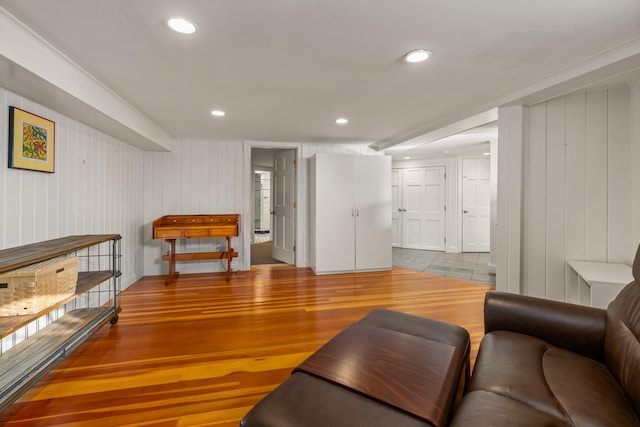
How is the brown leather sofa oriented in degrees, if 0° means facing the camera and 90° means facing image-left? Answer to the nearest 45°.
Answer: approximately 90°

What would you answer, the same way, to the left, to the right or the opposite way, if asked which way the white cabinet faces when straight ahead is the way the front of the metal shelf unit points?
to the right

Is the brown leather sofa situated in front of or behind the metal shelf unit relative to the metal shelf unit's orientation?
in front

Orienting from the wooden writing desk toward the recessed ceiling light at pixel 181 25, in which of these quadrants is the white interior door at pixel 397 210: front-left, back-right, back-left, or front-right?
back-left

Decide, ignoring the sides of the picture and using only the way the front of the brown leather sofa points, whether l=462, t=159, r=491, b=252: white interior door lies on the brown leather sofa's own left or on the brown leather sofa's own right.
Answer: on the brown leather sofa's own right

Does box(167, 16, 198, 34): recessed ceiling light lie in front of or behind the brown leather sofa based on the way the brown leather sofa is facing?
in front

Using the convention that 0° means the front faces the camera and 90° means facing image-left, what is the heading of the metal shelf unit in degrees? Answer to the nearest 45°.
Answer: approximately 315°

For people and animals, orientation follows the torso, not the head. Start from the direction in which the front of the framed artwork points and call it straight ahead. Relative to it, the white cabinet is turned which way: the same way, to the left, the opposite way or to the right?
to the right
